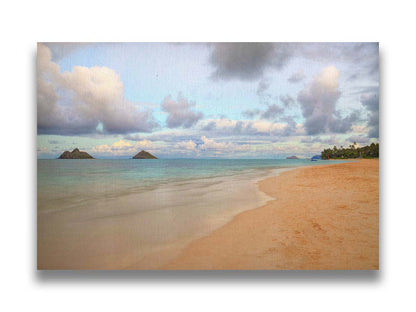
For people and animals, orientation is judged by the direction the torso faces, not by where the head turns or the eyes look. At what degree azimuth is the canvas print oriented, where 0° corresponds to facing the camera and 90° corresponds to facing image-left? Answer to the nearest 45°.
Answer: approximately 0°
